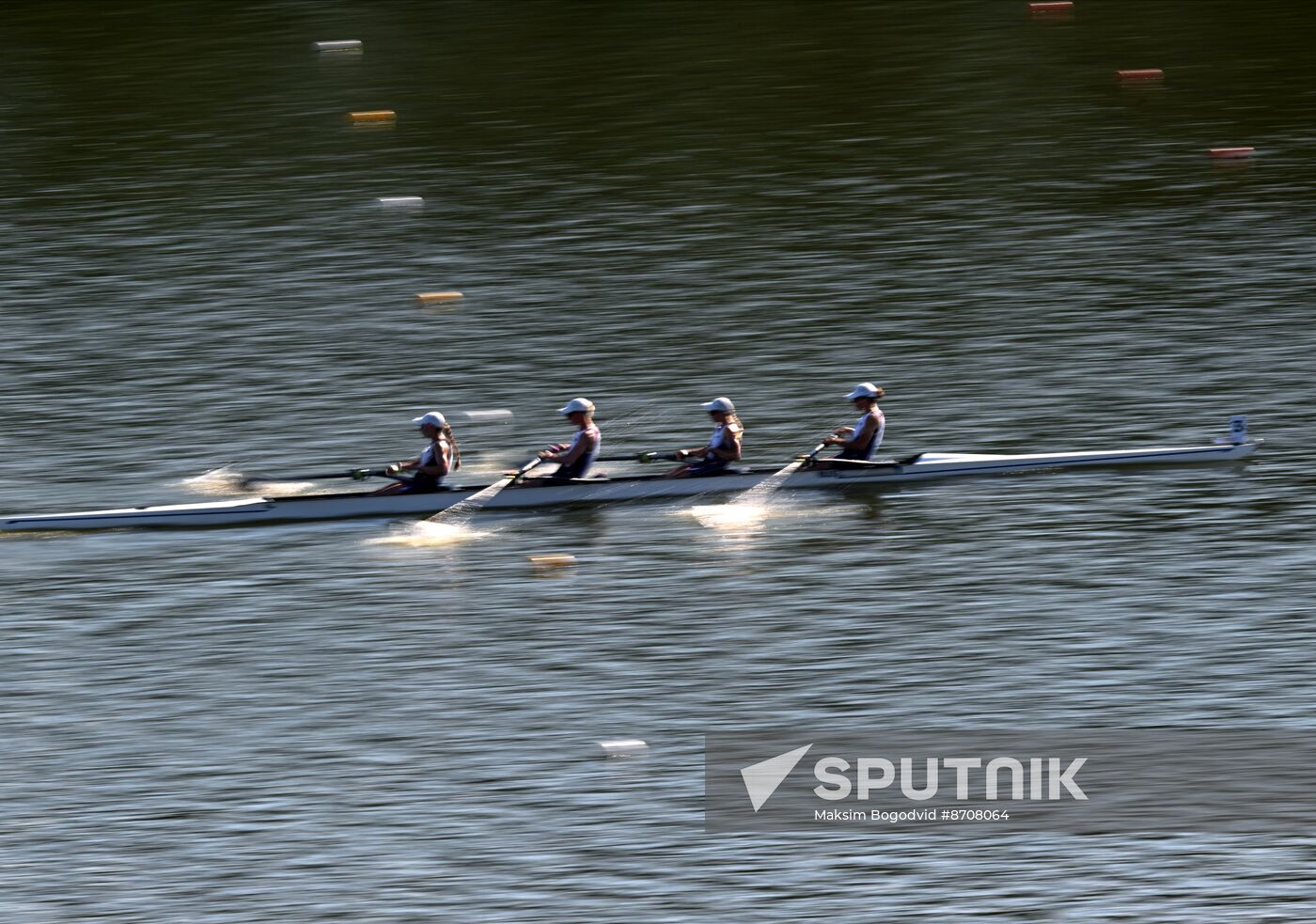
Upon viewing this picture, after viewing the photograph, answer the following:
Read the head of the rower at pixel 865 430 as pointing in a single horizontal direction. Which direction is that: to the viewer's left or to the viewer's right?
to the viewer's left

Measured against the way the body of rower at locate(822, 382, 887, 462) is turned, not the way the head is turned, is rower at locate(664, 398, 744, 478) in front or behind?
in front

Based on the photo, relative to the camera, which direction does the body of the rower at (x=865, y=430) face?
to the viewer's left

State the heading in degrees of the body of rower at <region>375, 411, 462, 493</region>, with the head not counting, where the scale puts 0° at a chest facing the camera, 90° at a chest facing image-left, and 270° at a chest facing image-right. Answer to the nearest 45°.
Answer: approximately 90°

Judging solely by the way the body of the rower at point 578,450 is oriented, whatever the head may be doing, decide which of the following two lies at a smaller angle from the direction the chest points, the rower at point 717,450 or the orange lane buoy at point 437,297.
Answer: the orange lane buoy

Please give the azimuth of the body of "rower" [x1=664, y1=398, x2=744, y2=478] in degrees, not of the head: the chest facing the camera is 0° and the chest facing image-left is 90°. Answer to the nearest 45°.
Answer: approximately 90°

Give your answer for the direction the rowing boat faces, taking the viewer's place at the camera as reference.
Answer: facing to the right of the viewer

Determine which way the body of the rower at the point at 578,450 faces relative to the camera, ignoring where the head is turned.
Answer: to the viewer's left

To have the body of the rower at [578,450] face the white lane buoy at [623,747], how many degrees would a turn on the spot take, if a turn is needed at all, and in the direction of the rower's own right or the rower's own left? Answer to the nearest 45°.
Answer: approximately 90° to the rower's own left

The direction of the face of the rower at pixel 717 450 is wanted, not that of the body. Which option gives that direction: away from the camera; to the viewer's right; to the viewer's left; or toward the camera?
to the viewer's left

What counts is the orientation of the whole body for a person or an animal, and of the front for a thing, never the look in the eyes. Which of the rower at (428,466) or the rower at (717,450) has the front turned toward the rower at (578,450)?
the rower at (717,450)

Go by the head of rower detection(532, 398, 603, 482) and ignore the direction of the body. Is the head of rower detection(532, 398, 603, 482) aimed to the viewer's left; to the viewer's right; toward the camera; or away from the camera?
to the viewer's left

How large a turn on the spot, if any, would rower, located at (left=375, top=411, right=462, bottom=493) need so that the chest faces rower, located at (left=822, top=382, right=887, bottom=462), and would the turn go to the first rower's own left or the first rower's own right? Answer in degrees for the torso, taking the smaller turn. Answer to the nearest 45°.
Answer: approximately 180°
